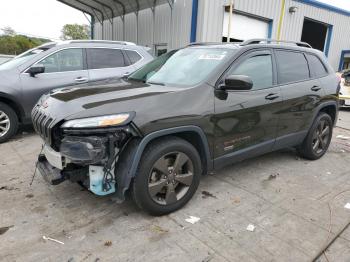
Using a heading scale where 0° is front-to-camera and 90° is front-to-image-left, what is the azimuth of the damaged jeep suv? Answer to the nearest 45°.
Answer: approximately 45°

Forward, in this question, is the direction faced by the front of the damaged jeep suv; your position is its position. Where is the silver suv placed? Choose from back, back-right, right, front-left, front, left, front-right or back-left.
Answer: right

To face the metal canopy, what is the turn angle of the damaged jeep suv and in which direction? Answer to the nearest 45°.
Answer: approximately 135° to its right
